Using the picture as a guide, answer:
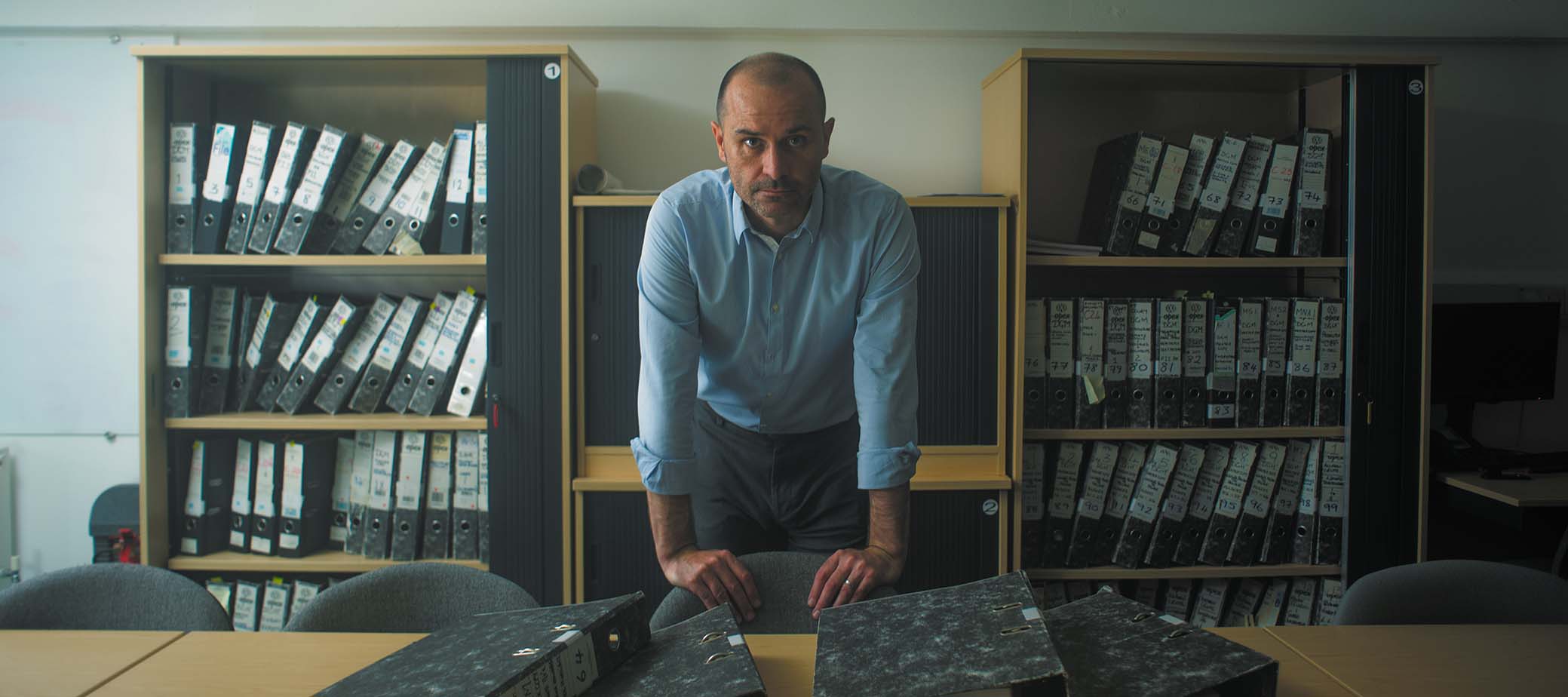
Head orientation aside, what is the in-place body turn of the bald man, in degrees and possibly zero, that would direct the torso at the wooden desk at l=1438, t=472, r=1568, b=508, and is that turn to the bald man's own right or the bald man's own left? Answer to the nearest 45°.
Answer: approximately 90° to the bald man's own left

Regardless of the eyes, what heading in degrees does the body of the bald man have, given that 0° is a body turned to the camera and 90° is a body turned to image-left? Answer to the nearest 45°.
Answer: approximately 0°

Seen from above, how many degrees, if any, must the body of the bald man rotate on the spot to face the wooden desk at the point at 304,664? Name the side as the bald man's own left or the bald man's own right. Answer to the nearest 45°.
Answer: approximately 45° to the bald man's own right

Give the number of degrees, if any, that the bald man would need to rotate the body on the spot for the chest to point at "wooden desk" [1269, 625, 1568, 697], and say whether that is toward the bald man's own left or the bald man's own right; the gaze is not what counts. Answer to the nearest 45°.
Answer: approximately 45° to the bald man's own left

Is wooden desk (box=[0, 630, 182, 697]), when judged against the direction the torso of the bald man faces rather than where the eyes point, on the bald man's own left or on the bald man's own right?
on the bald man's own right
